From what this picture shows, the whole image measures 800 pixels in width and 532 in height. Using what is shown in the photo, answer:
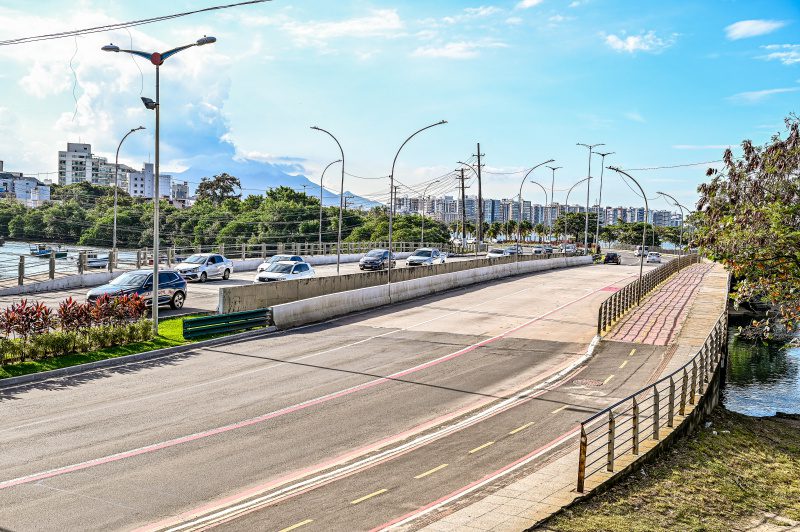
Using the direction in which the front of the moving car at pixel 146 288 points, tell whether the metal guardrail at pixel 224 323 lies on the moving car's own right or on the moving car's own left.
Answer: on the moving car's own left

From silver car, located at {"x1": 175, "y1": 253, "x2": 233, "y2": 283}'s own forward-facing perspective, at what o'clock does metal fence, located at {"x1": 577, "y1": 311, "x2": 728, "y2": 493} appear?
The metal fence is roughly at 10 o'clock from the silver car.

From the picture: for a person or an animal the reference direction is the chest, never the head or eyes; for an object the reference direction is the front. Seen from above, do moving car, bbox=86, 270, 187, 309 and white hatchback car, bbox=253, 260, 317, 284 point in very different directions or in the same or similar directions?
same or similar directions

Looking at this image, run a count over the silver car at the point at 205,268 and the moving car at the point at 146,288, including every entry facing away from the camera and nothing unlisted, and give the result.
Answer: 0

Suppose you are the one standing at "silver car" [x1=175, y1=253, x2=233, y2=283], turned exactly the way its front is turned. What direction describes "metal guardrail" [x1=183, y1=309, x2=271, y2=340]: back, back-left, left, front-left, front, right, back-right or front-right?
front-left

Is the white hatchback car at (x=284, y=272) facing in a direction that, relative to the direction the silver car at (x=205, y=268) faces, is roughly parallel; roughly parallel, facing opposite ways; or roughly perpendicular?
roughly parallel

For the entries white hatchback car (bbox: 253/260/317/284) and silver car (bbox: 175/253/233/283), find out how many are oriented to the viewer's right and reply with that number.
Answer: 0

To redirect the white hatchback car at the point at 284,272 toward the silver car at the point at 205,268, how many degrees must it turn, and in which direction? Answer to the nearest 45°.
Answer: approximately 90° to its right

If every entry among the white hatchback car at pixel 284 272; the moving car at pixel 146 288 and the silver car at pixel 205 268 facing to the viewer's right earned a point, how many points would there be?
0

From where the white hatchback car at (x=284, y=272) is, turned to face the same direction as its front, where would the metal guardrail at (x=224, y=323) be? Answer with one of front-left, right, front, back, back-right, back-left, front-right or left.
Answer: front-left

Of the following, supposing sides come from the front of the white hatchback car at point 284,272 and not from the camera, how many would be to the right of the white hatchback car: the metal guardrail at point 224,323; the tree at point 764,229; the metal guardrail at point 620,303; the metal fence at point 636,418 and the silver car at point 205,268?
1

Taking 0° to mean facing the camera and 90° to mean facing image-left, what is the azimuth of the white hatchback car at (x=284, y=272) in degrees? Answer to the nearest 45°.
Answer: approximately 45°
